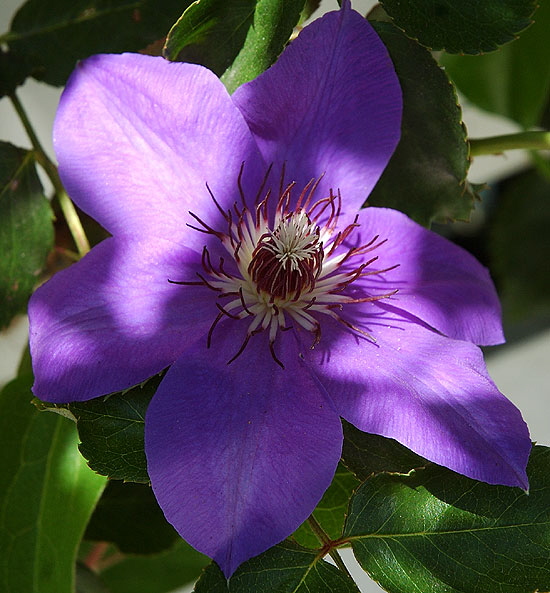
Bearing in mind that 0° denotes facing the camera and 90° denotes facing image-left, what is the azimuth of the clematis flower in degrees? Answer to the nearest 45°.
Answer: approximately 0°
